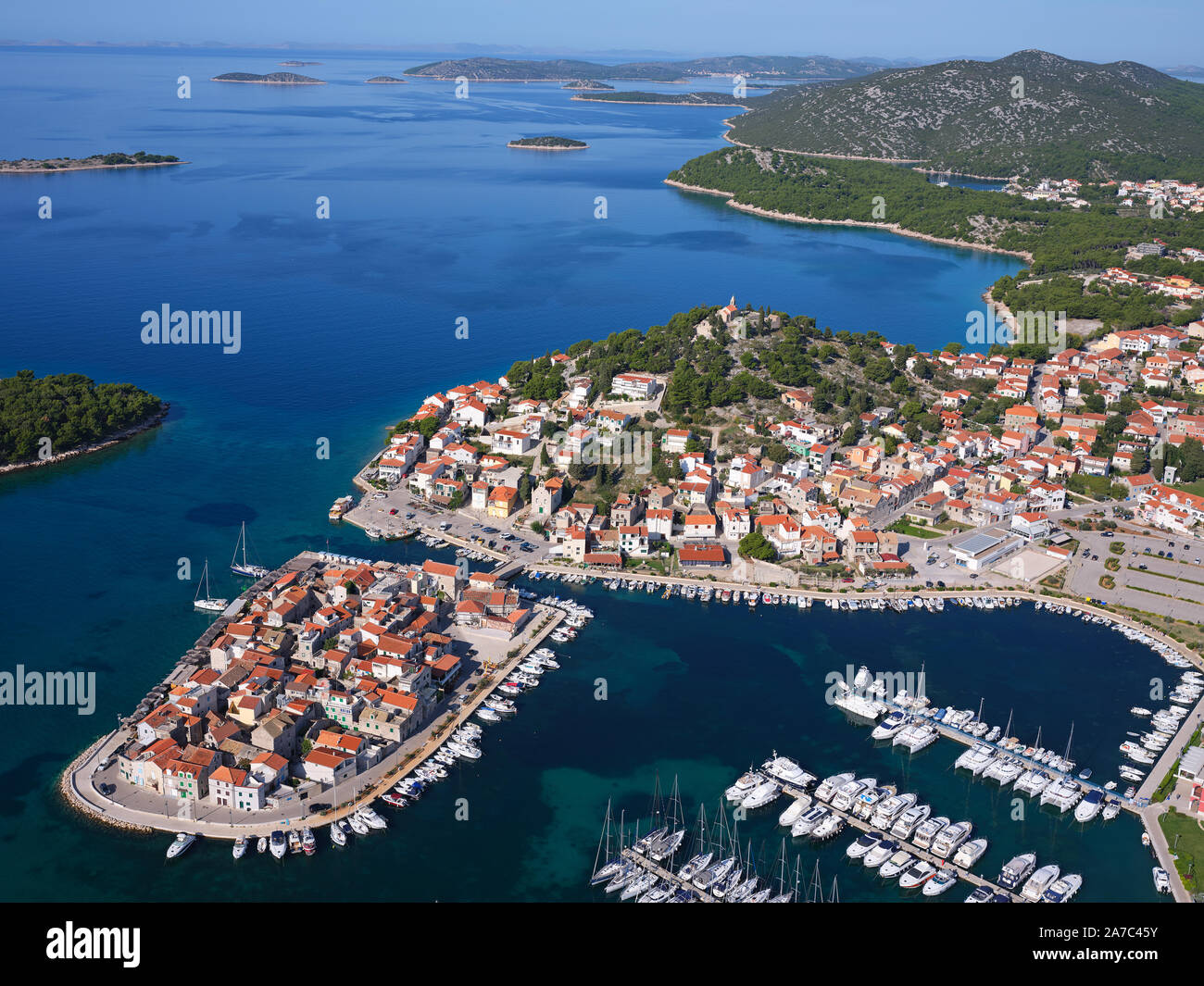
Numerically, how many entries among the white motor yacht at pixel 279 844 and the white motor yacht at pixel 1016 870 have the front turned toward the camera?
1

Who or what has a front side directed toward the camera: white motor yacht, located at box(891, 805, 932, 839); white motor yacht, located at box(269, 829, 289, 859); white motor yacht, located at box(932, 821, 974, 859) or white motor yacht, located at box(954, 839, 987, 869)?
white motor yacht, located at box(269, 829, 289, 859)

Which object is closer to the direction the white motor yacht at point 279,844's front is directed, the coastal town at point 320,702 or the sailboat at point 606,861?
the sailboat

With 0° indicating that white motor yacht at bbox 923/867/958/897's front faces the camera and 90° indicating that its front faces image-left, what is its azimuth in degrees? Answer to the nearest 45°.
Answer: approximately 45°

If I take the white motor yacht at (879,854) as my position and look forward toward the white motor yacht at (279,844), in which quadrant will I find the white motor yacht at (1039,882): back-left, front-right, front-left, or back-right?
back-left

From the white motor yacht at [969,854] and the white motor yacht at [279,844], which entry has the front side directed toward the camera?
the white motor yacht at [279,844]
